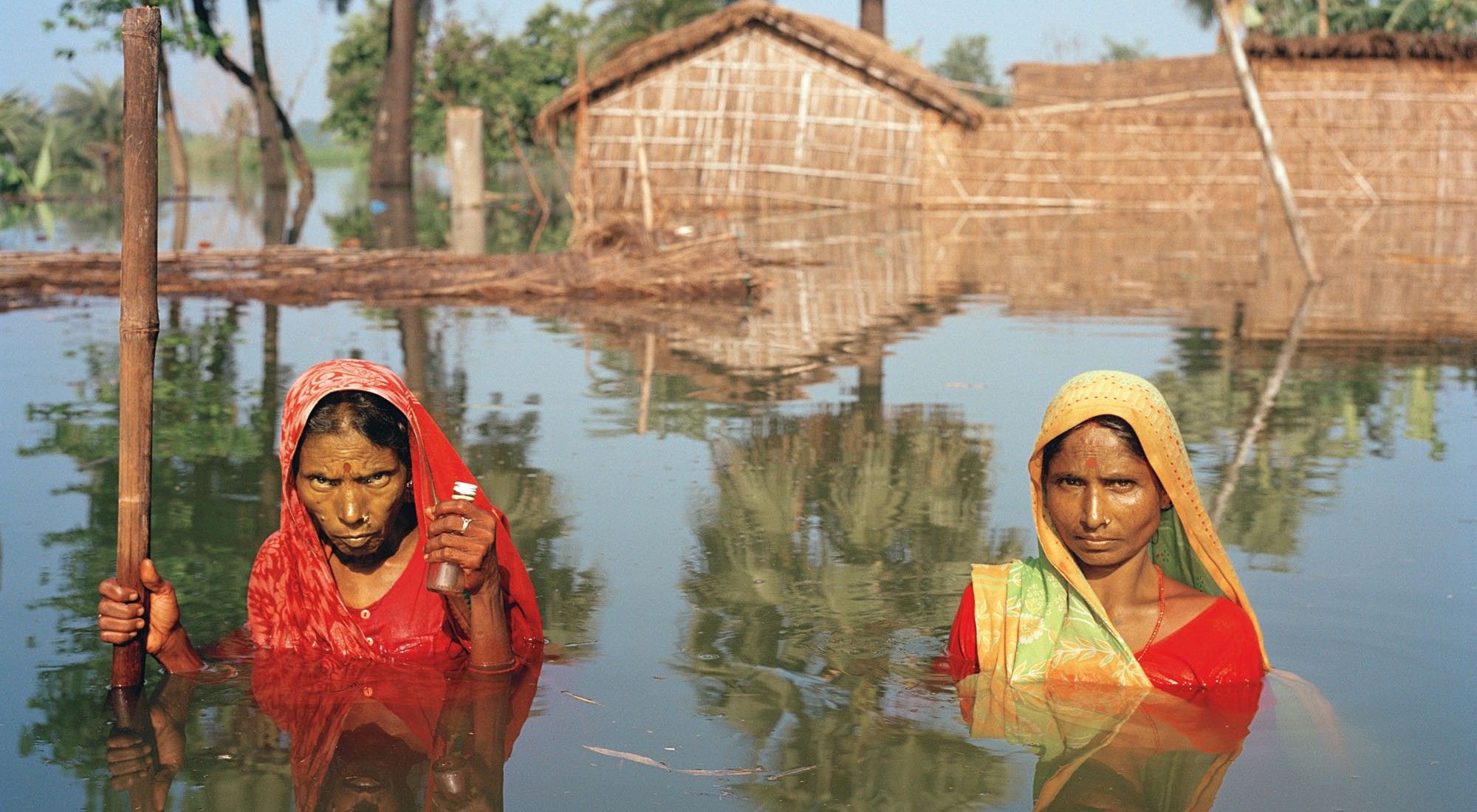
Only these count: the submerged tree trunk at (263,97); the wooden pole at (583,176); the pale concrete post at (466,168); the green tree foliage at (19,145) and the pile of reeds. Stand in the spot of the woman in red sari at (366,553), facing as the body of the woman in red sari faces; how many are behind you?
5

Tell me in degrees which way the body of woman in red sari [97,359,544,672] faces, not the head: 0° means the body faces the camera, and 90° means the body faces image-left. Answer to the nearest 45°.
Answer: approximately 0°

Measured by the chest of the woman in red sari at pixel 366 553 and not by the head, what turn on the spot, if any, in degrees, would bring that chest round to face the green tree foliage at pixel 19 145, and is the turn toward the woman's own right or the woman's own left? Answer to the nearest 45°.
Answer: approximately 180°

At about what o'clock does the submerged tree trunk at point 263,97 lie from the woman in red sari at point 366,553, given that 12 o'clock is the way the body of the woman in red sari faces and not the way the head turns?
The submerged tree trunk is roughly at 6 o'clock from the woman in red sari.

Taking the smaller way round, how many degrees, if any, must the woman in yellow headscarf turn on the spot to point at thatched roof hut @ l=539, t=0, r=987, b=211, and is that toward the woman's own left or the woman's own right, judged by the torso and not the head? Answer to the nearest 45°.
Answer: approximately 180°

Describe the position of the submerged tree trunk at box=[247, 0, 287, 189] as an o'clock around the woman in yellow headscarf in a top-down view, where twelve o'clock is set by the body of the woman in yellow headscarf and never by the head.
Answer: The submerged tree trunk is roughly at 5 o'clock from the woman in yellow headscarf.

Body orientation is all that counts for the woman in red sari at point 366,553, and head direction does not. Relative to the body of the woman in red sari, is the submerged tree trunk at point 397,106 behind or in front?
behind

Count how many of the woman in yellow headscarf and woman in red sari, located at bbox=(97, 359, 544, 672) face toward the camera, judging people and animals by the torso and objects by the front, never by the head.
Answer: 2

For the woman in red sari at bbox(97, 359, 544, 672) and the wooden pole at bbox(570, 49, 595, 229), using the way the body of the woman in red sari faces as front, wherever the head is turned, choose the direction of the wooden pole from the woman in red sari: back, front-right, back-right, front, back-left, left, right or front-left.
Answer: back

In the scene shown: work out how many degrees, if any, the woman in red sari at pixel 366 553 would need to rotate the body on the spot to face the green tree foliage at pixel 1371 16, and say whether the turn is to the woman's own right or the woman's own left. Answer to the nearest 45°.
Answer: approximately 135° to the woman's own left
